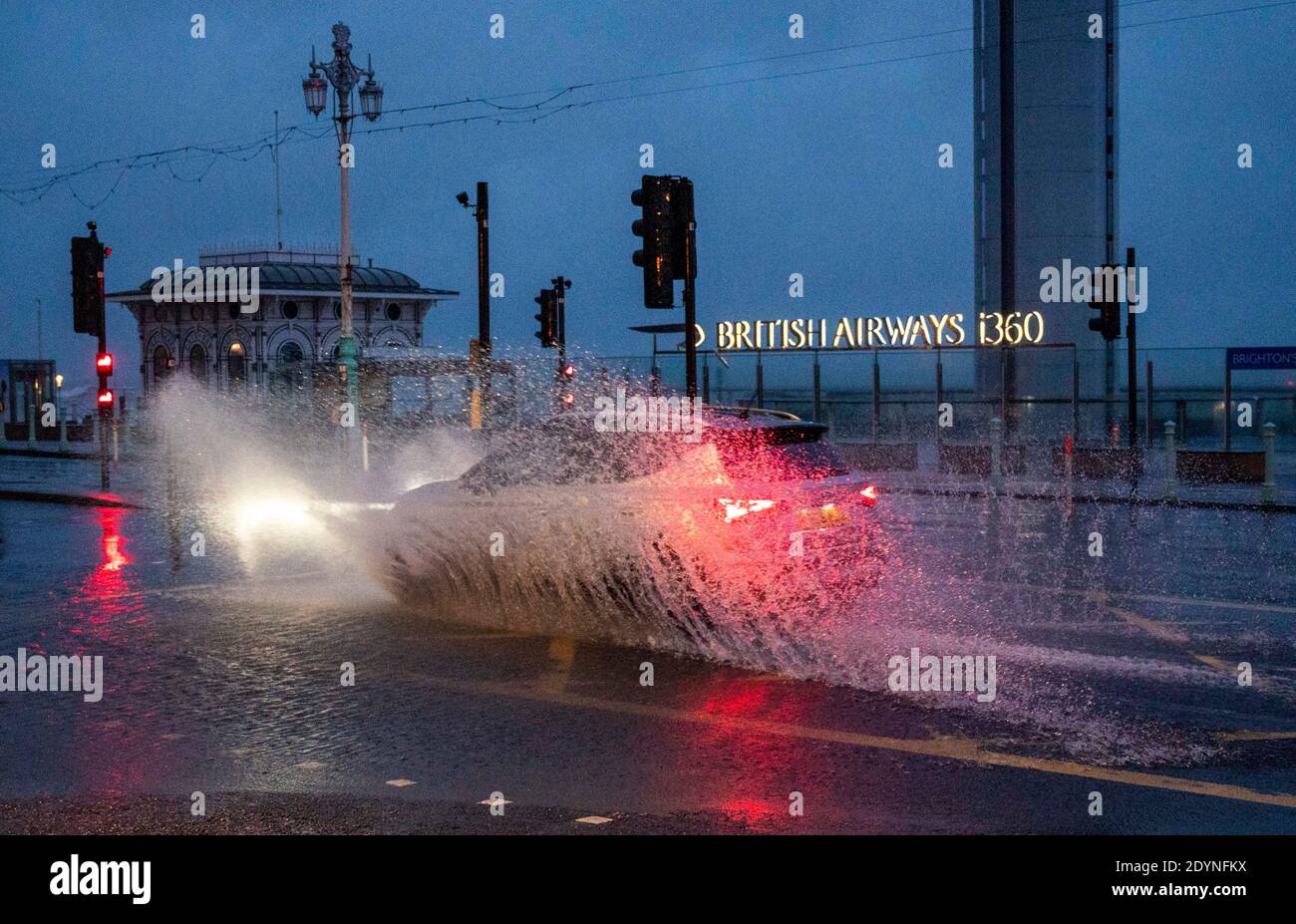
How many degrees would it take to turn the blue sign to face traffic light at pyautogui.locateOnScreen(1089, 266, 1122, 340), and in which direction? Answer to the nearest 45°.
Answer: approximately 135° to its right

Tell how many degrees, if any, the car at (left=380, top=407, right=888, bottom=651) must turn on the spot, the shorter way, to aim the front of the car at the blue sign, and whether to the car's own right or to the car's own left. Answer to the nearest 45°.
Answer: approximately 90° to the car's own right

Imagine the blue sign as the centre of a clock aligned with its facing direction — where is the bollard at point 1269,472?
The bollard is roughly at 12 o'clock from the blue sign.

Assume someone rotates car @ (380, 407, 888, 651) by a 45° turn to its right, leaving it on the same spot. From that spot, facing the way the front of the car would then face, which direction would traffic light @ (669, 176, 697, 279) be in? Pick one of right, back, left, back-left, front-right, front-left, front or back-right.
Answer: front

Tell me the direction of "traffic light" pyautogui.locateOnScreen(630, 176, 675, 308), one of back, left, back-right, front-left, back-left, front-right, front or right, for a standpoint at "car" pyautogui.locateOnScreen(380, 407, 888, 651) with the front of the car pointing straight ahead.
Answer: front-right

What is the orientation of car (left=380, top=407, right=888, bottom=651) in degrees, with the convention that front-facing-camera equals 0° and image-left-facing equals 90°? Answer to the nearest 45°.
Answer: approximately 135°

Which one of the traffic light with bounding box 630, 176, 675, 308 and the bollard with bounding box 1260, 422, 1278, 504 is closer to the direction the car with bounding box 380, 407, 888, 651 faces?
the traffic light

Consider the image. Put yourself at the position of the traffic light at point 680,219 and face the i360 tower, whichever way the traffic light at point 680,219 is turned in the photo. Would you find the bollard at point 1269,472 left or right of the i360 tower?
right

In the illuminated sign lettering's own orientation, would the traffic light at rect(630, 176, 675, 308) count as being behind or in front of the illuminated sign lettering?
in front

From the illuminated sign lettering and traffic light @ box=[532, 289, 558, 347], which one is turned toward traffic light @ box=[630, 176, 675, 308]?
the illuminated sign lettering

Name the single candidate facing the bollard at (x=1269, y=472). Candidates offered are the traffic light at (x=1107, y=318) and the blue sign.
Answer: the blue sign

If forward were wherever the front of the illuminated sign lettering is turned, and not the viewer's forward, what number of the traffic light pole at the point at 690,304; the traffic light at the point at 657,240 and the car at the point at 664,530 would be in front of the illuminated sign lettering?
3

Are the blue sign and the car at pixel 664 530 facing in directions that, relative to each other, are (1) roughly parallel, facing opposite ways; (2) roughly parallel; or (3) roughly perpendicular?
roughly perpendicular

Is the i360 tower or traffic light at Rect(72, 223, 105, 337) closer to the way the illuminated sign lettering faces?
the traffic light
